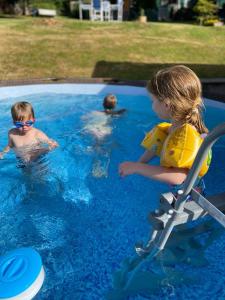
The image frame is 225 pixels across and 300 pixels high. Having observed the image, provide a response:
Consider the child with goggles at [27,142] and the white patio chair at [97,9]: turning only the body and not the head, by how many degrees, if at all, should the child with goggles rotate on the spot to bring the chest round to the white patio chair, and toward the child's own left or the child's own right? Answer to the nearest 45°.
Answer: approximately 180°

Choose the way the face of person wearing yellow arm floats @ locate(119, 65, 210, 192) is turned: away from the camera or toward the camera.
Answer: away from the camera

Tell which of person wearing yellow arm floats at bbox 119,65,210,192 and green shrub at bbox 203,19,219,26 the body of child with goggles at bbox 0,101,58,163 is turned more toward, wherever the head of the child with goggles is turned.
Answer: the person wearing yellow arm floats

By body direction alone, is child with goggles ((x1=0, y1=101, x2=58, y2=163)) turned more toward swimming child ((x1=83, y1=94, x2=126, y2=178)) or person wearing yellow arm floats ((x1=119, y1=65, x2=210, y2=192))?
the person wearing yellow arm floats

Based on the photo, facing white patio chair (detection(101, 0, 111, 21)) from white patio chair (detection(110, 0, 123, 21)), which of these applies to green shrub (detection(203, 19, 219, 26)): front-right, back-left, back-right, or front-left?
back-left

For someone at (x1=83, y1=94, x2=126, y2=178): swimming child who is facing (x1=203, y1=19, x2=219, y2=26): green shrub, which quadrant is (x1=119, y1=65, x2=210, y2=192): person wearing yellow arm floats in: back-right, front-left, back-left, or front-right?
back-right

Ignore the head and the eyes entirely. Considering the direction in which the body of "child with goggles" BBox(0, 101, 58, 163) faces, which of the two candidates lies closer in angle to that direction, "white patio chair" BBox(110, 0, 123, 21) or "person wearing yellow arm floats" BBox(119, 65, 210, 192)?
the person wearing yellow arm floats

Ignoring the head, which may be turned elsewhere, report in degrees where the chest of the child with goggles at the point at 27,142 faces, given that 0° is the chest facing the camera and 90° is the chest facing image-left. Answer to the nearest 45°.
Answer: approximately 0°

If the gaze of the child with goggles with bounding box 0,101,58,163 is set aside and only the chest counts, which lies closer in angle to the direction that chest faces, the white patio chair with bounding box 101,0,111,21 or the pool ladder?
the pool ladder

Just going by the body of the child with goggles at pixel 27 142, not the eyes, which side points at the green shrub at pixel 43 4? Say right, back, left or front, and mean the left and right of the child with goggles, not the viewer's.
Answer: back

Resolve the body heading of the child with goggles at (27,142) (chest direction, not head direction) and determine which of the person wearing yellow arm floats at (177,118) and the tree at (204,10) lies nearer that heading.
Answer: the person wearing yellow arm floats

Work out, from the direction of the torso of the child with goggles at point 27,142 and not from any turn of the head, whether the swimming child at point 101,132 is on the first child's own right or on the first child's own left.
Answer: on the first child's own left

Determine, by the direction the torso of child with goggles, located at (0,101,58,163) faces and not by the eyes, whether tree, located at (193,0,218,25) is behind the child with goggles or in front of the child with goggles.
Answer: behind

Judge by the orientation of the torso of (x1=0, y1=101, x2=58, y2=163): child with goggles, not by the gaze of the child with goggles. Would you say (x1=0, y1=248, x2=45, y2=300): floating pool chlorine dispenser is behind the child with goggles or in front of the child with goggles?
in front
